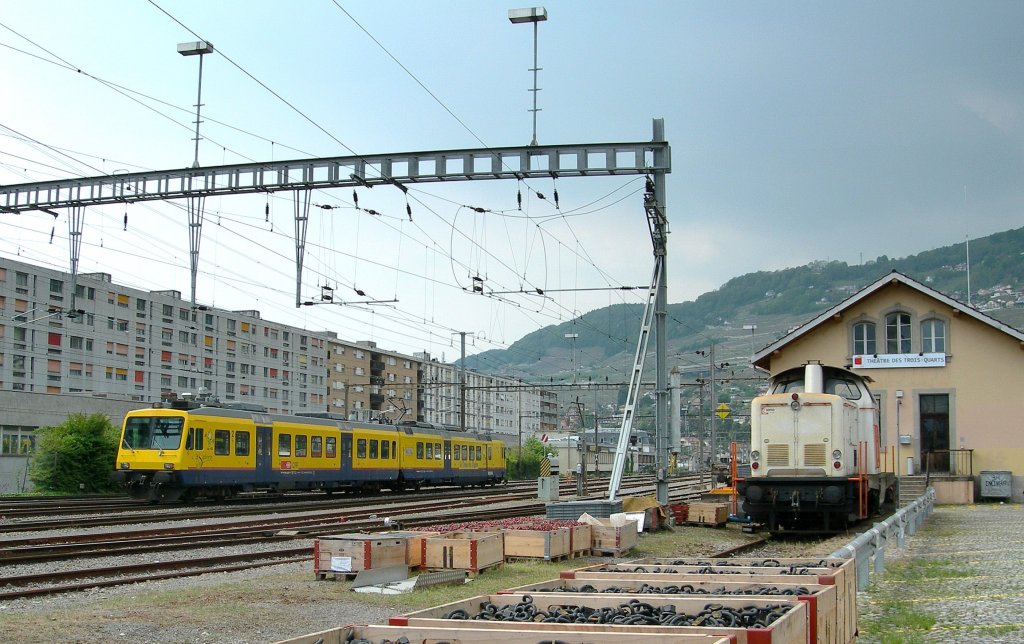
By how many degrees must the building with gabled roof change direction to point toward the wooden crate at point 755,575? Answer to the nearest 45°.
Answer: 0° — it already faces it

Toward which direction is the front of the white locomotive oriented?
toward the camera

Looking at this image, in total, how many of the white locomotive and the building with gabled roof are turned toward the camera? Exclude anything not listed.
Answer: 2

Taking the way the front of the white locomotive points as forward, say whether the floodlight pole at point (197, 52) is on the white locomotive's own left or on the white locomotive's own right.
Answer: on the white locomotive's own right

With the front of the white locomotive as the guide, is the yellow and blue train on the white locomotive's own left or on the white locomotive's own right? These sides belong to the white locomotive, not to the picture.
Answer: on the white locomotive's own right

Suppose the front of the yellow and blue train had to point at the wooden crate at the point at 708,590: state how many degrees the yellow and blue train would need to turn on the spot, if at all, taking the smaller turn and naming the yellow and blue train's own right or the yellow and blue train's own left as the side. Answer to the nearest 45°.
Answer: approximately 45° to the yellow and blue train's own left

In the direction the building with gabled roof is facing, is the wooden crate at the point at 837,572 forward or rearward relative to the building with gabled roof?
forward

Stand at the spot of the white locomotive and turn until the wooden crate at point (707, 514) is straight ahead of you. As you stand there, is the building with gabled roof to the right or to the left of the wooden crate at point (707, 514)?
right

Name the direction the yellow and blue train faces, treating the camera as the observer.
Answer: facing the viewer and to the left of the viewer

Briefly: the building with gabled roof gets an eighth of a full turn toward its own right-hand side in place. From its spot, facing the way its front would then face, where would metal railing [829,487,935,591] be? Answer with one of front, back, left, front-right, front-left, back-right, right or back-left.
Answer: front-left

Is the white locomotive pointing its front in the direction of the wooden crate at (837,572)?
yes

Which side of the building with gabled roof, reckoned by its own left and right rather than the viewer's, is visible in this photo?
front

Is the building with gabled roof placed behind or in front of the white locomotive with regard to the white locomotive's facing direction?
behind
